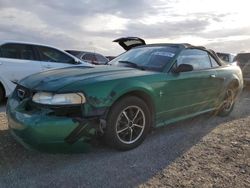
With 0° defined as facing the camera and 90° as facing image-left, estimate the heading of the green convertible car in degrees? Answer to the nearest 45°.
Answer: approximately 45°

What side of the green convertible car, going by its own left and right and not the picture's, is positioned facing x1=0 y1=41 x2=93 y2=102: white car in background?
right
